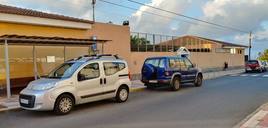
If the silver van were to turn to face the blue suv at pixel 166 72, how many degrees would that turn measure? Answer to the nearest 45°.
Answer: approximately 180°

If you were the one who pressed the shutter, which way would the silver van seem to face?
facing the viewer and to the left of the viewer

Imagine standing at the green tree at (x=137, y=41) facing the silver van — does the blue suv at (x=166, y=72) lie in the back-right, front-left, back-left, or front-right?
front-left

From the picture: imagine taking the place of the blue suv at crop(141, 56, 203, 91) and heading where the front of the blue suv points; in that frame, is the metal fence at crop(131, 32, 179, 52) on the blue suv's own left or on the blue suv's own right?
on the blue suv's own left
